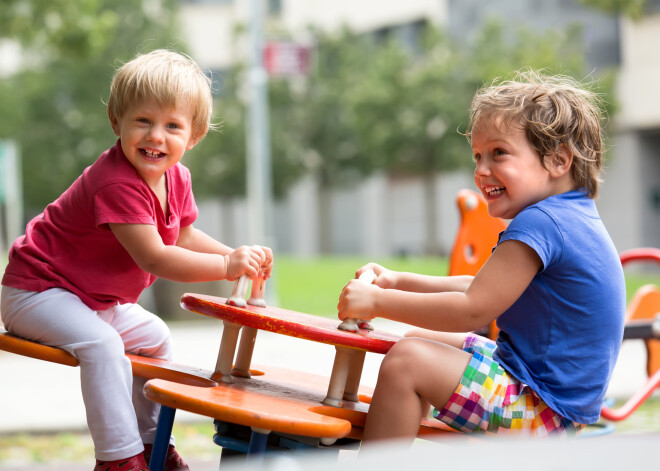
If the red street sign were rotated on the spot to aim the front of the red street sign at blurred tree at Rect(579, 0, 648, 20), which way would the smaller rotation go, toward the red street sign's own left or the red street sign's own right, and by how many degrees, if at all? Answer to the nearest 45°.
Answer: approximately 135° to the red street sign's own left

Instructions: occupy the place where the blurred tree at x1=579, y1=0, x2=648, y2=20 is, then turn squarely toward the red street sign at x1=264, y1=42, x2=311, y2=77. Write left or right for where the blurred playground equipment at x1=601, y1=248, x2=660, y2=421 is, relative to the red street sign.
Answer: left

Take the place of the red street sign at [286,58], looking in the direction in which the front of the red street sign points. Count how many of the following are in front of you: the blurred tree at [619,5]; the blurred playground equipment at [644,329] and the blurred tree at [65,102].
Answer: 1

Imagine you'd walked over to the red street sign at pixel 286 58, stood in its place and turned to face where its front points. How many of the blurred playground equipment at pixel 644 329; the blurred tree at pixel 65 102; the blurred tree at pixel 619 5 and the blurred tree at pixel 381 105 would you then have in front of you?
1

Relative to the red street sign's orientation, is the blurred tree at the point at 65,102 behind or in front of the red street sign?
behind

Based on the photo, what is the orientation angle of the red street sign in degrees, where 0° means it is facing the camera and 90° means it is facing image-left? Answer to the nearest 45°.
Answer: approximately 0°

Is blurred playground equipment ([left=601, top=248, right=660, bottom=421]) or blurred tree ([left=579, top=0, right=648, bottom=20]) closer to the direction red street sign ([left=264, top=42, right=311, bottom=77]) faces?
the blurred playground equipment

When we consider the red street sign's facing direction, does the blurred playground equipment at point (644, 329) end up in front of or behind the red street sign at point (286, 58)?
in front
